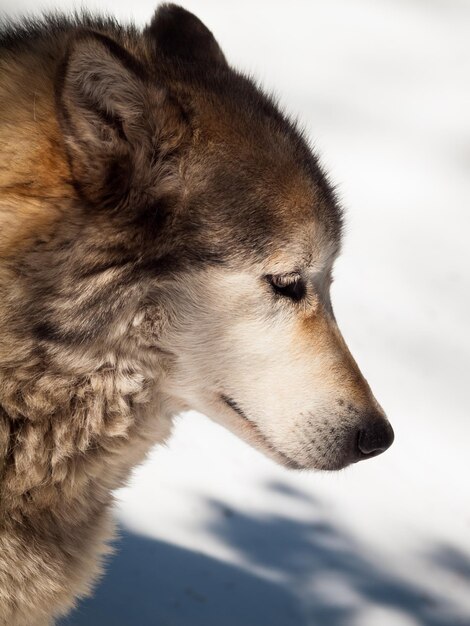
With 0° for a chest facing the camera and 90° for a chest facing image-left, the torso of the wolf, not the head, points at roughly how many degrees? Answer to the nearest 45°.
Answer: approximately 270°
